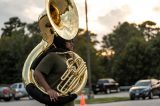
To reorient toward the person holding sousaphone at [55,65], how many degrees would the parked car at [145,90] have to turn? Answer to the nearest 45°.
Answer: approximately 45° to its left

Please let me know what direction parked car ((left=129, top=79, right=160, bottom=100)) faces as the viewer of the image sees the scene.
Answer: facing the viewer and to the left of the viewer

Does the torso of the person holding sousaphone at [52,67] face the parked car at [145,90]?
no
